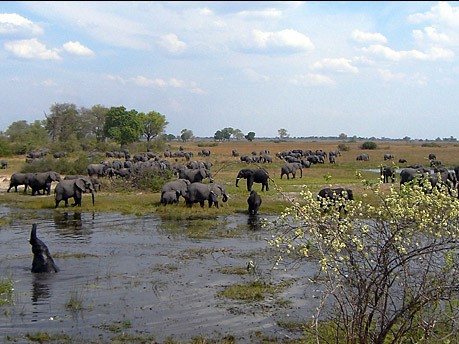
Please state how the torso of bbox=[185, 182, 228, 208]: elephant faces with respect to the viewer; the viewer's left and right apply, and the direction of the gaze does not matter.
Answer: facing to the right of the viewer

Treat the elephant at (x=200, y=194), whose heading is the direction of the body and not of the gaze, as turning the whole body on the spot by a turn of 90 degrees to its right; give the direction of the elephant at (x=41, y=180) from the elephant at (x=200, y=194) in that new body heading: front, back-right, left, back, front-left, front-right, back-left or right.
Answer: back-right

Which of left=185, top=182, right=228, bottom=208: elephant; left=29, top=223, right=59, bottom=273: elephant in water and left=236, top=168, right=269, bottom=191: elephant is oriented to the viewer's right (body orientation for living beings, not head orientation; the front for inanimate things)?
left=185, top=182, right=228, bottom=208: elephant

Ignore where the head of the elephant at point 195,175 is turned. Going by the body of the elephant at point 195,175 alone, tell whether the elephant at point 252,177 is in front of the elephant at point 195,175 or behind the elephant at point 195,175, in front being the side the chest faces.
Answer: in front

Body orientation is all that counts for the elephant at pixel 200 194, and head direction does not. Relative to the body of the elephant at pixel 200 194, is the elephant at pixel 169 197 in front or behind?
behind

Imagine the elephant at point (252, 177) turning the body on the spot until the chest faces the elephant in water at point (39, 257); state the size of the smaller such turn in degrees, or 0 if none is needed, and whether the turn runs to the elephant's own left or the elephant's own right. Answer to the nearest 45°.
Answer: approximately 90° to the elephant's own left

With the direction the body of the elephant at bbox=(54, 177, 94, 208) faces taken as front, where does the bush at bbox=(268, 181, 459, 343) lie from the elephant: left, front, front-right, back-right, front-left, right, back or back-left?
right

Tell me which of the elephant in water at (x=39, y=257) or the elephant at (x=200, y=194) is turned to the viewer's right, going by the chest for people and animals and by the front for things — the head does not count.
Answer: the elephant

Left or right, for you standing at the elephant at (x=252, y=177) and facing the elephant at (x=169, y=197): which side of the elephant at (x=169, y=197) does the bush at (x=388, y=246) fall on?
left

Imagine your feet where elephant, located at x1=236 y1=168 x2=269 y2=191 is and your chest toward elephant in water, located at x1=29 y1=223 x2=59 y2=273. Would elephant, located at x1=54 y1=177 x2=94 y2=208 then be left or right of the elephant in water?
right
